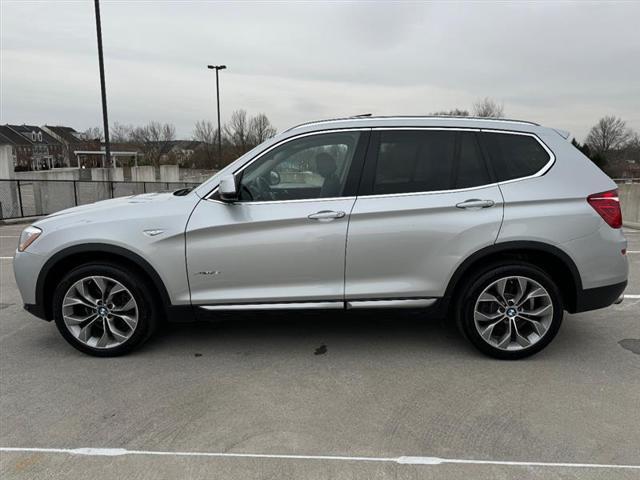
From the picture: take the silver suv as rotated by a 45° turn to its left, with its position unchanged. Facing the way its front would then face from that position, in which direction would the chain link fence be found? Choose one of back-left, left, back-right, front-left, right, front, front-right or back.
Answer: right

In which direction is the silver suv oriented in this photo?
to the viewer's left
